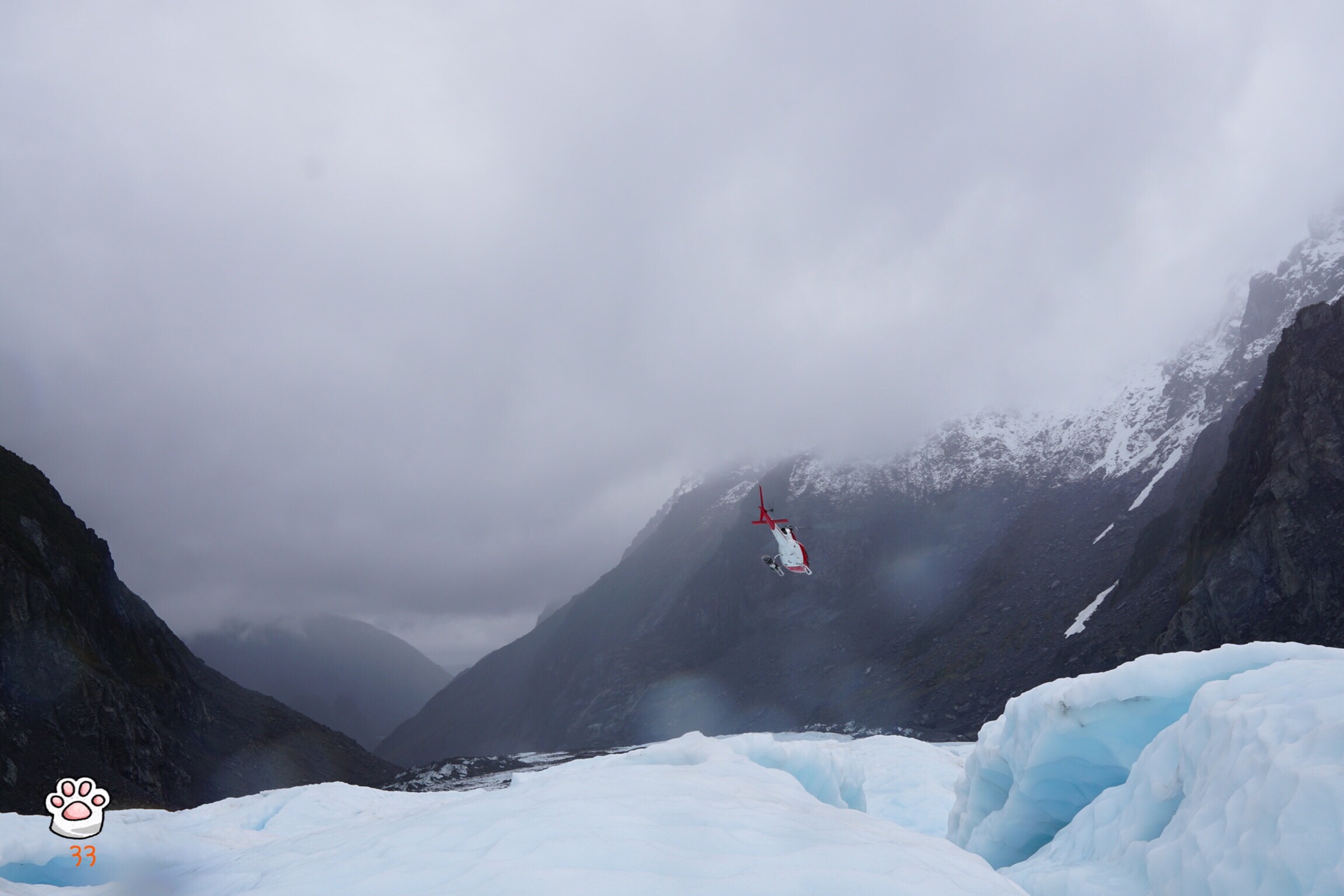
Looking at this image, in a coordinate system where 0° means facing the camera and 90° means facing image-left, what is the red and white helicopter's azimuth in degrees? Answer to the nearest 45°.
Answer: approximately 225°
